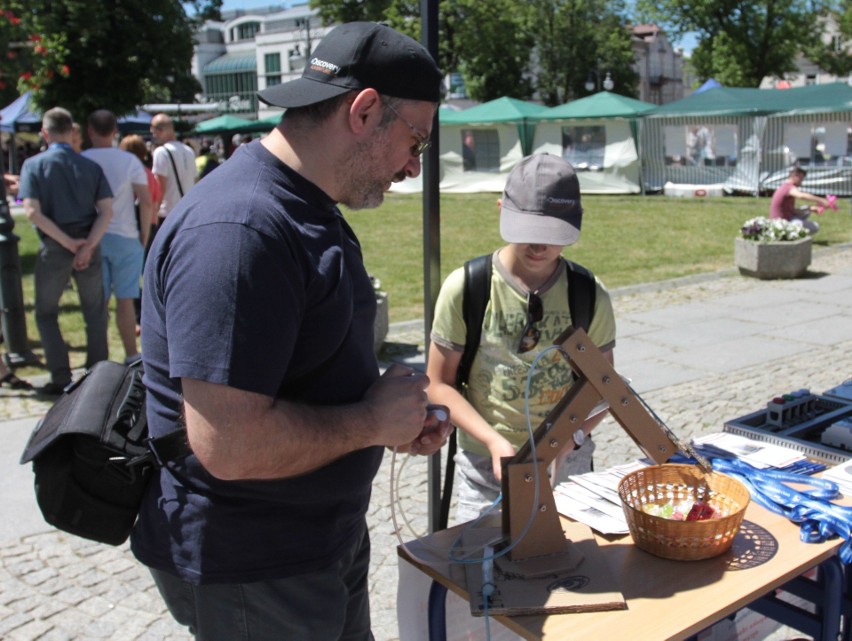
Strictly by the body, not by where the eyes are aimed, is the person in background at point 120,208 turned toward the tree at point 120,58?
yes

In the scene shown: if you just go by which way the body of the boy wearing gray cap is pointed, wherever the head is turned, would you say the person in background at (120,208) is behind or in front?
behind

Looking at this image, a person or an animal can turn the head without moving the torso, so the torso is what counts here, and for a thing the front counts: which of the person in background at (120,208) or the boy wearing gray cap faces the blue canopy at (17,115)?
the person in background

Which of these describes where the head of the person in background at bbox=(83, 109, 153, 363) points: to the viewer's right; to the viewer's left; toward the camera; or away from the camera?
away from the camera

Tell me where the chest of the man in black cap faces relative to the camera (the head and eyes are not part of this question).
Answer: to the viewer's right

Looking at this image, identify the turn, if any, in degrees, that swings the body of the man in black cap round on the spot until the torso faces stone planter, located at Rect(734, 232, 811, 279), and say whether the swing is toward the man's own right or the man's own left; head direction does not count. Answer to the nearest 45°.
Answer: approximately 45° to the man's own left

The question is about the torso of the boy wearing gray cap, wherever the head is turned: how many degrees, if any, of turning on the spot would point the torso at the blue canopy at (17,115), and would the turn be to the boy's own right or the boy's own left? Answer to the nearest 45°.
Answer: approximately 135° to the boy's own right

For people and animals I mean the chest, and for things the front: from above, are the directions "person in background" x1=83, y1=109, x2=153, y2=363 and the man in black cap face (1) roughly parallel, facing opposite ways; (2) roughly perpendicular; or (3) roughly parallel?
roughly perpendicular

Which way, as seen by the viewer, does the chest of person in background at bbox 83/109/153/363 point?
away from the camera

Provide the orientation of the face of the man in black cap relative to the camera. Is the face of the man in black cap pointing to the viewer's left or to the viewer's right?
to the viewer's right

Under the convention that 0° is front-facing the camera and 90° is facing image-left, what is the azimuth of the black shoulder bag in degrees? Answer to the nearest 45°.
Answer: approximately 90°

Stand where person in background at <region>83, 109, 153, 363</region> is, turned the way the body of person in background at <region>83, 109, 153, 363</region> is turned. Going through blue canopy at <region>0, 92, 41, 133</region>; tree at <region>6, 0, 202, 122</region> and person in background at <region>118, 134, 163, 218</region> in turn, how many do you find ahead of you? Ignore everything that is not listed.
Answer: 3

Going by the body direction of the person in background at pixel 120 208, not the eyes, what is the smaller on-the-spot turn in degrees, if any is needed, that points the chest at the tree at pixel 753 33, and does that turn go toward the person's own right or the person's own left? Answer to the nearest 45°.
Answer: approximately 45° to the person's own right

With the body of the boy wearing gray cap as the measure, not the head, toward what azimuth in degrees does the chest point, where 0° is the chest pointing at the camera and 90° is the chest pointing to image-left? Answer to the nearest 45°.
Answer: approximately 0°
